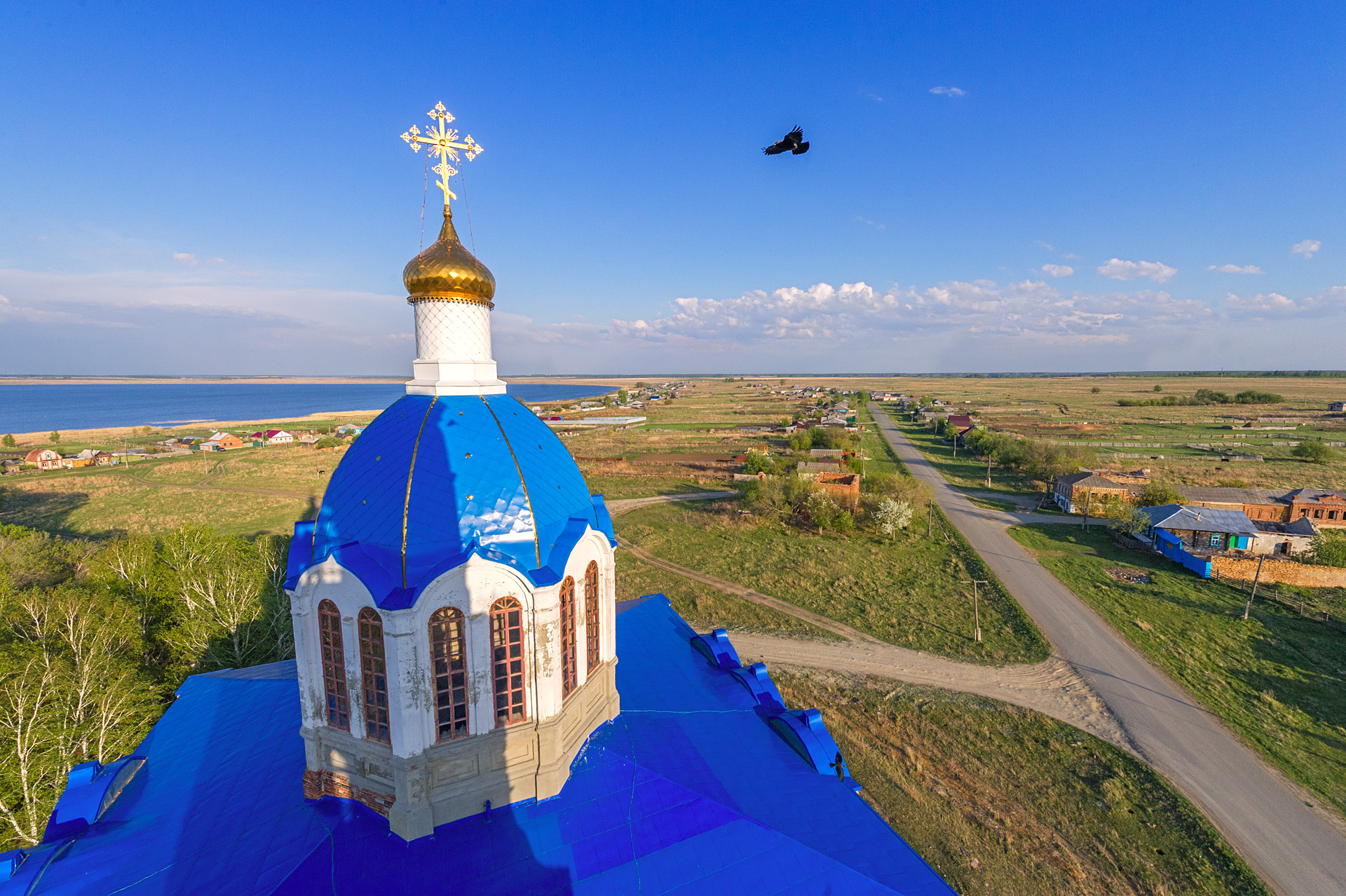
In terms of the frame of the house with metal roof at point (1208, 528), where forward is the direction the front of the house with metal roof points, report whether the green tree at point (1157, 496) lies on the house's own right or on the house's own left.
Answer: on the house's own right

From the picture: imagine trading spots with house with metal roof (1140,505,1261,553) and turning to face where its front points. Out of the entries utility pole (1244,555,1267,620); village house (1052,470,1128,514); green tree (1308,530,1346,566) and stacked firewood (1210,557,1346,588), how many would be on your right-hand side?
1

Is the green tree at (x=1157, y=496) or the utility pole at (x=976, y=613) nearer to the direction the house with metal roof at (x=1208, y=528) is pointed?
the utility pole

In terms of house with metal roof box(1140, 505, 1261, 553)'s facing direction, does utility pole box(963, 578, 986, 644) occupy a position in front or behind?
in front

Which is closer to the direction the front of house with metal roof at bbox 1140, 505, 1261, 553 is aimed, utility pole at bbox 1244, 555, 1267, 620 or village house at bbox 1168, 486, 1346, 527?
the utility pole

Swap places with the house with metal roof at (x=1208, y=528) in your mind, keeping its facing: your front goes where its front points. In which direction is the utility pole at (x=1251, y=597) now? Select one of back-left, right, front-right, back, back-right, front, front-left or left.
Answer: front-left

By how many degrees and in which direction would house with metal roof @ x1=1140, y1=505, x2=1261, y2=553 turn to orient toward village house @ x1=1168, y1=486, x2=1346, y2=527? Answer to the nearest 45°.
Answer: approximately 135° to its right

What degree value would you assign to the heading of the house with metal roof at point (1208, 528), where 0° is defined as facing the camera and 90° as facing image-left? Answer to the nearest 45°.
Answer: approximately 45°
